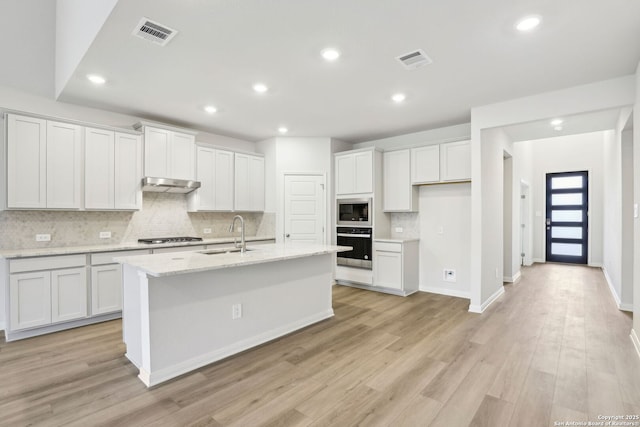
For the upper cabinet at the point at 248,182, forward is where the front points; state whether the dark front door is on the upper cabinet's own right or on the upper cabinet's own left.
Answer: on the upper cabinet's own left

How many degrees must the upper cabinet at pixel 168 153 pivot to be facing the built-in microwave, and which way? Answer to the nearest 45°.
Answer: approximately 45° to its left

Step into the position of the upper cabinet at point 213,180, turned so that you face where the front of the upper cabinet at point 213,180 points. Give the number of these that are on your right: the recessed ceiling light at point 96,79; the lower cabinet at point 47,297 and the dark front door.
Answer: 2

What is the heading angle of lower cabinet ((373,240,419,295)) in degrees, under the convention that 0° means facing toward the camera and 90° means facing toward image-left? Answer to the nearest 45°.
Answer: approximately 45°

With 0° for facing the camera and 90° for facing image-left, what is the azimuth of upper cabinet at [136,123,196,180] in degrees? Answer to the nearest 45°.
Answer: approximately 315°
